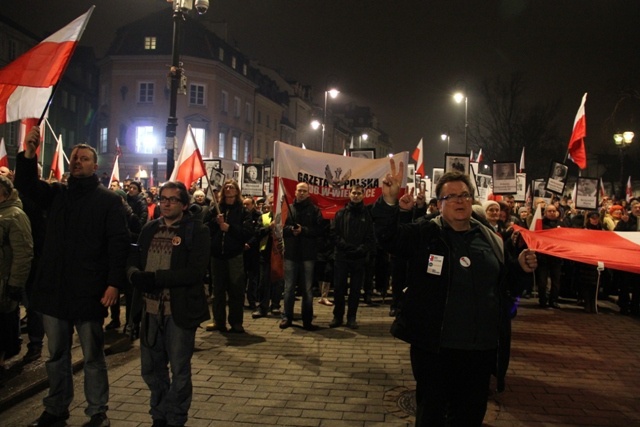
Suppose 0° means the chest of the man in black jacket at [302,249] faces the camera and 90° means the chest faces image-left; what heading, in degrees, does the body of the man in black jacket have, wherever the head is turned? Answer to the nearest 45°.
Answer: approximately 0°

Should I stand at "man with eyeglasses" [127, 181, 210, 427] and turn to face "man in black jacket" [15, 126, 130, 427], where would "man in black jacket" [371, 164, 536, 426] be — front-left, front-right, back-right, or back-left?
back-left

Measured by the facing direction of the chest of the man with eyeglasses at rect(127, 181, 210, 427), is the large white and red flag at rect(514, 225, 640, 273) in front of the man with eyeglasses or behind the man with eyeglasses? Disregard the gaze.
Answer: behind

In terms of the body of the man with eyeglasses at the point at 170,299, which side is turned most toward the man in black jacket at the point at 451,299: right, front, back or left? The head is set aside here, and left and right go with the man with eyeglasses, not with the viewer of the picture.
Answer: left

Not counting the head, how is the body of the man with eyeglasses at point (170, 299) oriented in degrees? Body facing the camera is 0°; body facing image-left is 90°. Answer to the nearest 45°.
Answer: approximately 45°

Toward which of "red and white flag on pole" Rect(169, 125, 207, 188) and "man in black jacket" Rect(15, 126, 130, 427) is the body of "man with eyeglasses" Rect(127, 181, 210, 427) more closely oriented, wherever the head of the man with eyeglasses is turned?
the man in black jacket

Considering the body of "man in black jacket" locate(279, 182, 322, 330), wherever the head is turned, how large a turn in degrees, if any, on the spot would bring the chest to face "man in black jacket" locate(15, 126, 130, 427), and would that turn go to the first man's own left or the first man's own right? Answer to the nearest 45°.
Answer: approximately 45° to the first man's own right

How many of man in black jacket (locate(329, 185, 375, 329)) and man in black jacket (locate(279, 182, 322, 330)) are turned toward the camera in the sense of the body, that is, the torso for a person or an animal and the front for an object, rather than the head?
2

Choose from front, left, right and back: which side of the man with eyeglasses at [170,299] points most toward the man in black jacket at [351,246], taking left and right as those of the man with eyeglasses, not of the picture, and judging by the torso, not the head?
back
